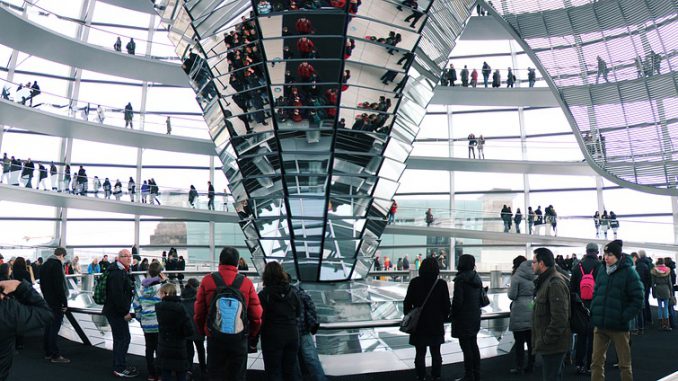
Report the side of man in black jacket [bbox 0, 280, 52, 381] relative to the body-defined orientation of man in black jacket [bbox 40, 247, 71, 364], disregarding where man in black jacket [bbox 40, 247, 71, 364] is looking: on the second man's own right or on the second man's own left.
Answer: on the second man's own right

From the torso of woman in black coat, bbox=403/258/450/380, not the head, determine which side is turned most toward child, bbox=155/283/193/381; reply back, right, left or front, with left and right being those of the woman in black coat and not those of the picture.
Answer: left

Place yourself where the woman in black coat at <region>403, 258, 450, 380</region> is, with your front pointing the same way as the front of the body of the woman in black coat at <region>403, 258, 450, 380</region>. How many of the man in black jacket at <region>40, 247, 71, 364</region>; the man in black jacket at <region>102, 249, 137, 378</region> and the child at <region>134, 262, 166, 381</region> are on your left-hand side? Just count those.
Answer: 3

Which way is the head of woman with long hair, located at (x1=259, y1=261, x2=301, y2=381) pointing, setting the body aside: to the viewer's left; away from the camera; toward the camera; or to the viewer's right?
away from the camera

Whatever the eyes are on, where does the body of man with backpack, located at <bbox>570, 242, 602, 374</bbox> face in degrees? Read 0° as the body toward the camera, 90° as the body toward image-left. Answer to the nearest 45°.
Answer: approximately 180°

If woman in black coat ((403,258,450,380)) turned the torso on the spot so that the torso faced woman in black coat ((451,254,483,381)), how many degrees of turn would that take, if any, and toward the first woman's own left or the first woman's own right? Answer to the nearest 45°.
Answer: approximately 90° to the first woman's own right

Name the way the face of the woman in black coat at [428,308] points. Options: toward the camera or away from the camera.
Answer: away from the camera

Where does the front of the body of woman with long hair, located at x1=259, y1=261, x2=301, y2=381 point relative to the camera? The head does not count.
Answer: away from the camera

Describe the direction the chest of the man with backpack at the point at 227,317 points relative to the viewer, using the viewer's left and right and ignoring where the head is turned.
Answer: facing away from the viewer

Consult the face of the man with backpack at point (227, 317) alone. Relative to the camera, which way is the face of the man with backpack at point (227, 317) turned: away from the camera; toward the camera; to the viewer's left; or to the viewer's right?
away from the camera

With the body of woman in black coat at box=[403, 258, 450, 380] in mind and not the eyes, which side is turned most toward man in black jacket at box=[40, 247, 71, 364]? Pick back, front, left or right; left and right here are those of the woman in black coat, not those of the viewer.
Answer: left

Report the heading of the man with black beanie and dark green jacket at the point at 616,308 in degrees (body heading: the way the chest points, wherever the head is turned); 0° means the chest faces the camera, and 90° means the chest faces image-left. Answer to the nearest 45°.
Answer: approximately 45°
